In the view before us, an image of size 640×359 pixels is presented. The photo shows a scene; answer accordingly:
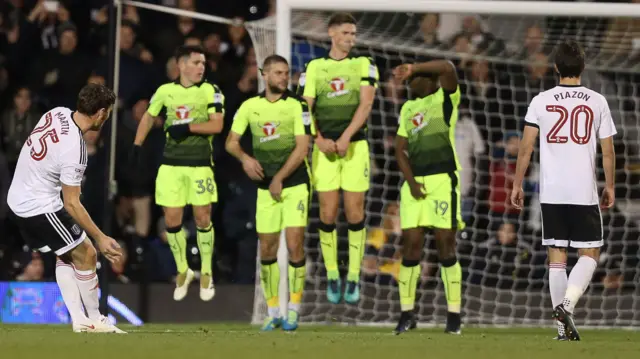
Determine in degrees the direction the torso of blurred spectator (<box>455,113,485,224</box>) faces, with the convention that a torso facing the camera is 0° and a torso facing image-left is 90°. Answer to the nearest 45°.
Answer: approximately 0°

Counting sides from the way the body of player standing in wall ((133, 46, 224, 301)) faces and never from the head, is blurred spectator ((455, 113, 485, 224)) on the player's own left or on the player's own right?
on the player's own left

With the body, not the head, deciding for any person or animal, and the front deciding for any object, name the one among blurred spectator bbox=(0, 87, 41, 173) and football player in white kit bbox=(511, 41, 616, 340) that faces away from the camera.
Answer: the football player in white kit

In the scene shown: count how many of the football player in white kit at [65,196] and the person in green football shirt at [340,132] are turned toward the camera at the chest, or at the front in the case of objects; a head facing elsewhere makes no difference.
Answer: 1

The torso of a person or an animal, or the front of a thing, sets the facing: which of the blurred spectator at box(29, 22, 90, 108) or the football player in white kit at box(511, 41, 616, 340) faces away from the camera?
the football player in white kit

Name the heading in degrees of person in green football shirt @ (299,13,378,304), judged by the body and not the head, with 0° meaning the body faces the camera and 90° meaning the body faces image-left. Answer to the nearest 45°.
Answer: approximately 0°

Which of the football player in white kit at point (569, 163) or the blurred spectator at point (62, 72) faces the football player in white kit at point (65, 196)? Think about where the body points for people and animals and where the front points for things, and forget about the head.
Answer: the blurred spectator

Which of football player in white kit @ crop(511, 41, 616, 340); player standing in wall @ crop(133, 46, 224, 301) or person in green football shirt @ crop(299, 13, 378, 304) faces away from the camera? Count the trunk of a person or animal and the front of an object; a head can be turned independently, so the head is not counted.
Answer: the football player in white kit

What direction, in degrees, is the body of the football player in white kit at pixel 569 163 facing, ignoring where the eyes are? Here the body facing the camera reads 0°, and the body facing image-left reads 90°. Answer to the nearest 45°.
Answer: approximately 180°
